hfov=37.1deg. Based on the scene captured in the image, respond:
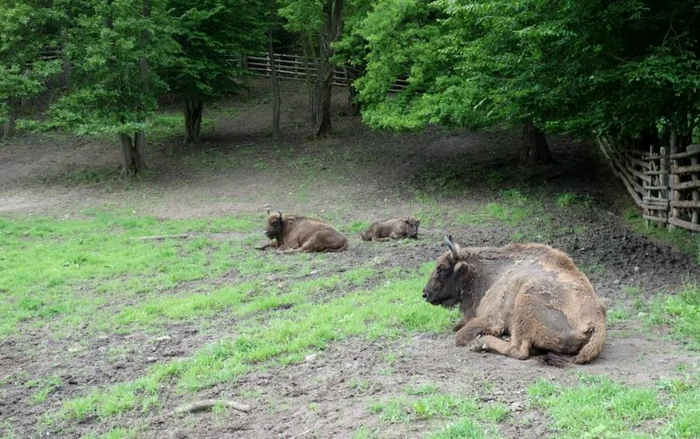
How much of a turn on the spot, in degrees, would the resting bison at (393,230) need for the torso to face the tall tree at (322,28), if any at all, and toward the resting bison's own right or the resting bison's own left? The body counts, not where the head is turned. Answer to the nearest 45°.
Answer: approximately 90° to the resting bison's own left

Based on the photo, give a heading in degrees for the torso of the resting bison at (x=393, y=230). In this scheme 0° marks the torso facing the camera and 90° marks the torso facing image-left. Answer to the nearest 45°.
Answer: approximately 270°

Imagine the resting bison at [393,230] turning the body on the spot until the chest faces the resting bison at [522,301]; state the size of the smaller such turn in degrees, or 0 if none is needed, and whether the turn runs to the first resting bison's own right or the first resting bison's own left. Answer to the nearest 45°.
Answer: approximately 90° to the first resting bison's own right

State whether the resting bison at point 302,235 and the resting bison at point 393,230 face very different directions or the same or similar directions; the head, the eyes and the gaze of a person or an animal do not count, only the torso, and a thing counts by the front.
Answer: very different directions

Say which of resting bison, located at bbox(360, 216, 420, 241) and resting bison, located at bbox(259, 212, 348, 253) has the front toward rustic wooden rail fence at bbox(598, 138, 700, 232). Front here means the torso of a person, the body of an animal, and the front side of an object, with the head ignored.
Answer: resting bison, located at bbox(360, 216, 420, 241)

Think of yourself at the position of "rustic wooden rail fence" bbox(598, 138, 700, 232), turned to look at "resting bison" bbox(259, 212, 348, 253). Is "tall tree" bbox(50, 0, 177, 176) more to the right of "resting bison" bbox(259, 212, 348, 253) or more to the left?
right

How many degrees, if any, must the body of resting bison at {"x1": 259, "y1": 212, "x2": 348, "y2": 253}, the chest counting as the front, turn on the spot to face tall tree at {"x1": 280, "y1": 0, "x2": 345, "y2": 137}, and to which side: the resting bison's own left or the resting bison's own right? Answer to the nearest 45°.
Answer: approximately 90° to the resting bison's own right

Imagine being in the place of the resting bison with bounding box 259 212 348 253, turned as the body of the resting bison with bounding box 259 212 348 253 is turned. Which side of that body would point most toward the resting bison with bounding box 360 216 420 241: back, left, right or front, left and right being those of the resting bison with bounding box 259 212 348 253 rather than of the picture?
back

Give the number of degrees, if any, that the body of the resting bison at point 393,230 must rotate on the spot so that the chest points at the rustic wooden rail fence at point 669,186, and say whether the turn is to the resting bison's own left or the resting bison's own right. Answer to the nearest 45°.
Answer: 0° — it already faces it

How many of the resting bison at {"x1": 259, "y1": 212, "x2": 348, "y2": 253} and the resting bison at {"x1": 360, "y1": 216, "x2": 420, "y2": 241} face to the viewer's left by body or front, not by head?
1

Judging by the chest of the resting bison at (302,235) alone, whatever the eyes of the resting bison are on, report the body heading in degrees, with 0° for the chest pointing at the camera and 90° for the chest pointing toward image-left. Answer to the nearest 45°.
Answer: approximately 90°
